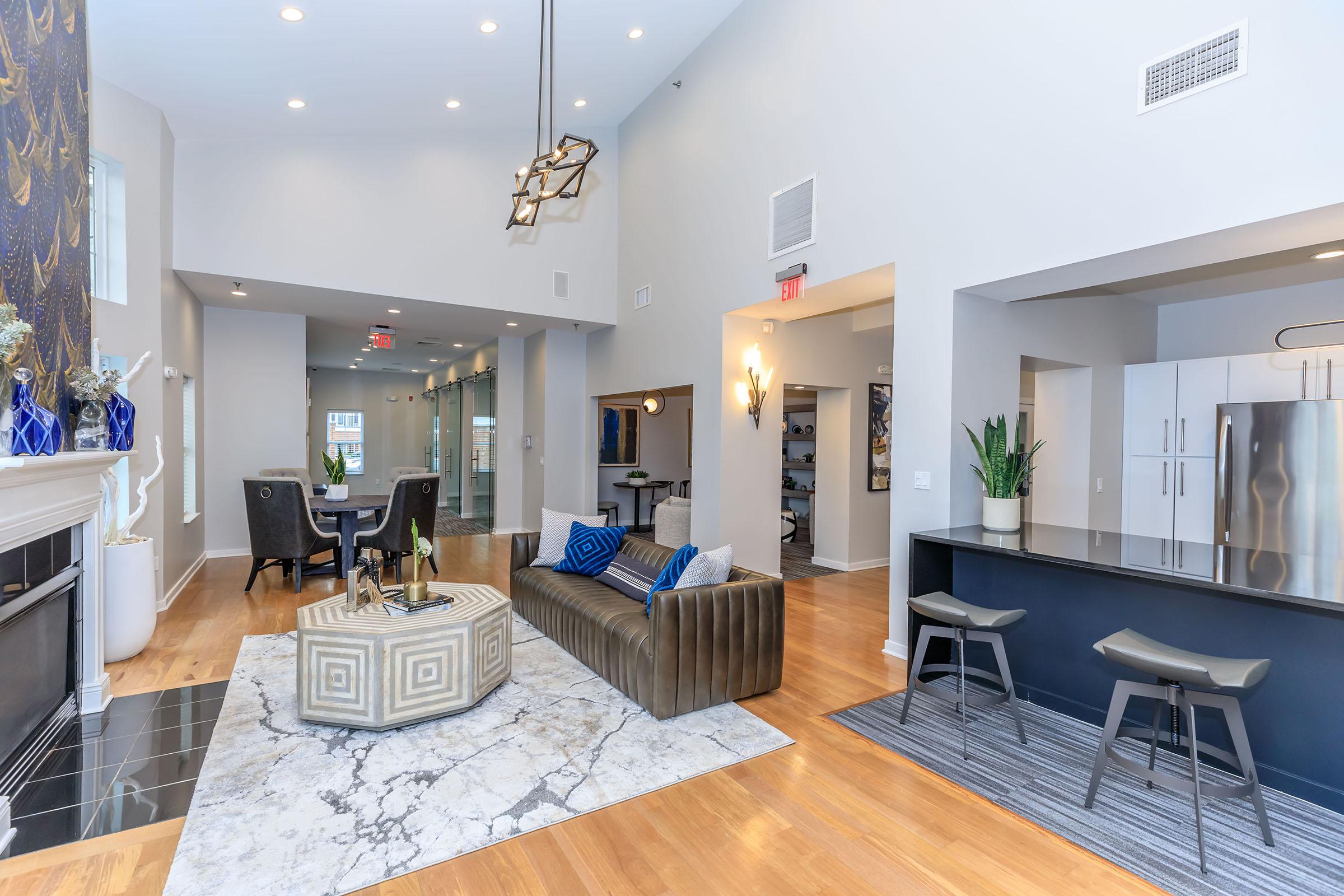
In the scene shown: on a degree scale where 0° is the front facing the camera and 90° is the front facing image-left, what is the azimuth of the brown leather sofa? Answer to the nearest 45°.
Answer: approximately 45°

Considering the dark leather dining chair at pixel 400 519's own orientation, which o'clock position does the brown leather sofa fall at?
The brown leather sofa is roughly at 7 o'clock from the dark leather dining chair.

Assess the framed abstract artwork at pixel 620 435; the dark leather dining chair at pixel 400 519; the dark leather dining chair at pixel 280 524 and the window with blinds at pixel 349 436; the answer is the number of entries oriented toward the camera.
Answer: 2

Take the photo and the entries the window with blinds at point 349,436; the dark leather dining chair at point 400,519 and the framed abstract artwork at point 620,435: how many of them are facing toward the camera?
2

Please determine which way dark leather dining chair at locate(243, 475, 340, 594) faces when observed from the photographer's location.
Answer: facing away from the viewer and to the right of the viewer

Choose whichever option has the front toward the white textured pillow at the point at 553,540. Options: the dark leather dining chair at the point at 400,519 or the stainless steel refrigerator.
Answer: the stainless steel refrigerator

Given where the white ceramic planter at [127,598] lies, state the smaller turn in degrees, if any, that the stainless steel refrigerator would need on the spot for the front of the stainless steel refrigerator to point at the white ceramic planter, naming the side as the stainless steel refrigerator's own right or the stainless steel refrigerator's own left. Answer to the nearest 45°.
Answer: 0° — it already faces it

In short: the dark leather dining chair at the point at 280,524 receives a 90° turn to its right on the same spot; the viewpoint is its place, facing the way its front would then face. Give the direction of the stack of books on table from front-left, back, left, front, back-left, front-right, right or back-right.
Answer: front-right

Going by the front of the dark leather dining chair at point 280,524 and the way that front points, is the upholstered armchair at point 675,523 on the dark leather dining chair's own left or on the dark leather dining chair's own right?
on the dark leather dining chair's own right

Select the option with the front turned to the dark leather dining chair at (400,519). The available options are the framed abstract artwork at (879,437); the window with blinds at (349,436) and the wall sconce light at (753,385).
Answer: the window with blinds
